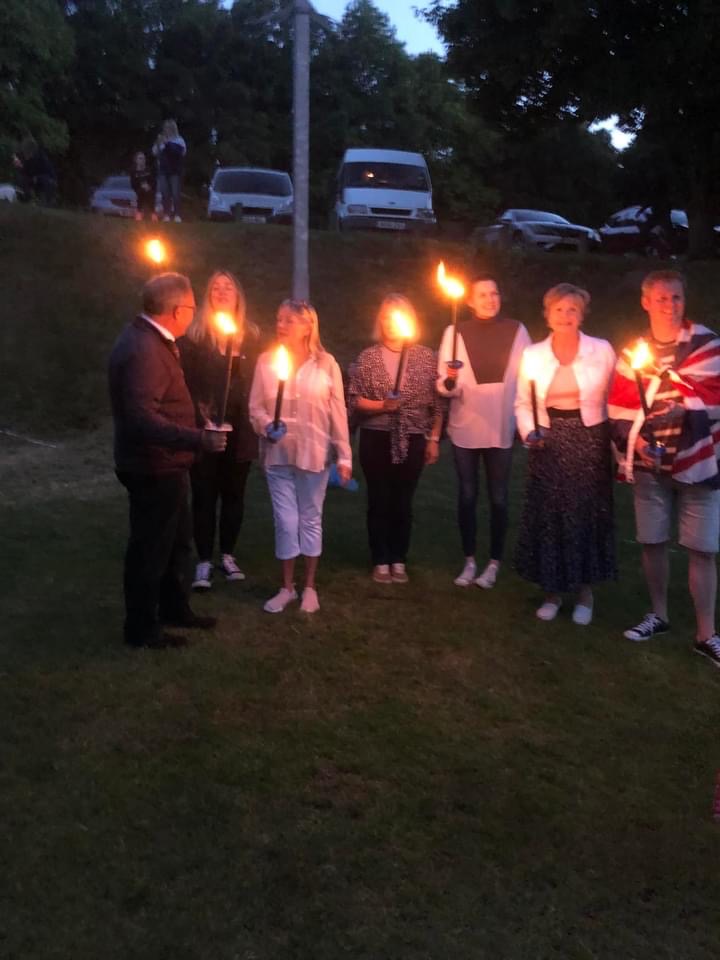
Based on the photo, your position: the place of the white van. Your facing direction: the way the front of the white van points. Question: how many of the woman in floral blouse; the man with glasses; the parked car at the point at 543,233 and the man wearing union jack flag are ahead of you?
3

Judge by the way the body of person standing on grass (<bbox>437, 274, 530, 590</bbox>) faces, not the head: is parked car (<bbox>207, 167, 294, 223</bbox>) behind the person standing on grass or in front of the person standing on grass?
behind

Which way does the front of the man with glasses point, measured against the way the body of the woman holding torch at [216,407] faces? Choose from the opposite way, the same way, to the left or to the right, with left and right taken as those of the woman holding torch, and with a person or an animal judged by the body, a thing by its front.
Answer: to the left

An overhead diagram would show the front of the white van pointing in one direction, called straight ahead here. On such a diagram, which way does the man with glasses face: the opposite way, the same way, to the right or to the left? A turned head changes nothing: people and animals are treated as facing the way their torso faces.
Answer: to the left

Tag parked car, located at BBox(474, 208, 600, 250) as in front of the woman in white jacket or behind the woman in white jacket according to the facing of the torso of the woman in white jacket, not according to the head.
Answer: behind

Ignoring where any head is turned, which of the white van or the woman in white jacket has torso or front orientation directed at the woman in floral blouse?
the white van

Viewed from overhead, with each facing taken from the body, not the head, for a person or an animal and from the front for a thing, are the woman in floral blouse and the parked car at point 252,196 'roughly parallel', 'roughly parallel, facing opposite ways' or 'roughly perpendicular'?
roughly parallel

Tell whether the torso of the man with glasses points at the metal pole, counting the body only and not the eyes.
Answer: no

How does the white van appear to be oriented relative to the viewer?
toward the camera

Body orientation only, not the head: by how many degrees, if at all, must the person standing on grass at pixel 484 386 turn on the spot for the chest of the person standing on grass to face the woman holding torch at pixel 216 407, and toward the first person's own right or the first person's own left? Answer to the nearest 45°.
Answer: approximately 90° to the first person's own right

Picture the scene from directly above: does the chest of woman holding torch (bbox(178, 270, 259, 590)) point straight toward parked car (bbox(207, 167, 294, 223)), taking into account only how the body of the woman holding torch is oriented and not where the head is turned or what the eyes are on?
no

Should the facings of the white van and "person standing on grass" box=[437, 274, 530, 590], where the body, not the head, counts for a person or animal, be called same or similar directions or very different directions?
same or similar directions

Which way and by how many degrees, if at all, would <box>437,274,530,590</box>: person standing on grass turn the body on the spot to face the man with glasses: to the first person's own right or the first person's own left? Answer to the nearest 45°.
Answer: approximately 45° to the first person's own right

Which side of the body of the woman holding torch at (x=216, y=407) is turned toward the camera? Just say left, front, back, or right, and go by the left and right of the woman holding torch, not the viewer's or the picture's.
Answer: front

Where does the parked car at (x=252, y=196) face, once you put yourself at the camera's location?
facing the viewer

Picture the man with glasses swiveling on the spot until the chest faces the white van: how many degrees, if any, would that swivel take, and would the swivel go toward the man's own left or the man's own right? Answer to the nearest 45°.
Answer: approximately 90° to the man's own left

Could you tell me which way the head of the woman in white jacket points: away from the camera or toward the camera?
toward the camera
